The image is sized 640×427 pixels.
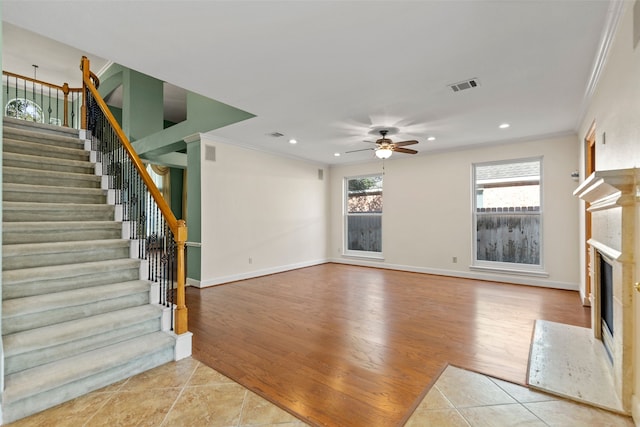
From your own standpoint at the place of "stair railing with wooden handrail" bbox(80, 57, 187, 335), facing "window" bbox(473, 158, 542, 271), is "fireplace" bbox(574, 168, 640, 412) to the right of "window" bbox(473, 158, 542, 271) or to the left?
right

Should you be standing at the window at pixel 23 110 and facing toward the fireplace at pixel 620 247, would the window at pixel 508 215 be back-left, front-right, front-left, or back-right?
front-left

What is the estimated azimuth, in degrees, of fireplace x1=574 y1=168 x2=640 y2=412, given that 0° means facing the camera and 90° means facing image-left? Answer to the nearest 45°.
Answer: approximately 90°

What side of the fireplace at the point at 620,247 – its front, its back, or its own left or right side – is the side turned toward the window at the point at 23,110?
front

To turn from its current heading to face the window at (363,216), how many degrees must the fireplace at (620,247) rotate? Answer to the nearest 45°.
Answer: approximately 45° to its right

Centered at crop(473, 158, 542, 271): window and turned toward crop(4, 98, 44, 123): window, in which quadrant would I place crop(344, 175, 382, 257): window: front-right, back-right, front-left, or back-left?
front-right
